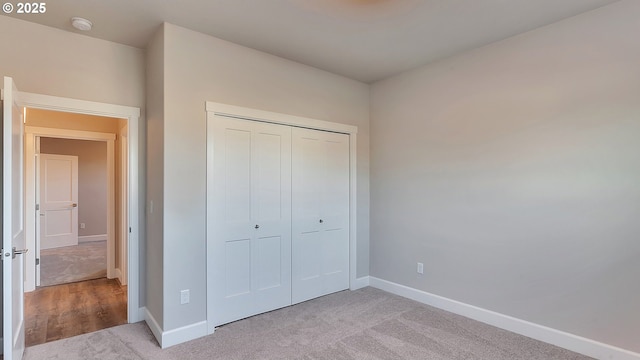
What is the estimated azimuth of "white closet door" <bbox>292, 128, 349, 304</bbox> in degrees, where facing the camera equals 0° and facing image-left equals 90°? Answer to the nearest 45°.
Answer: approximately 315°

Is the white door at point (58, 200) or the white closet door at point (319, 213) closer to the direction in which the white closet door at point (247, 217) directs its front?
the white closet door

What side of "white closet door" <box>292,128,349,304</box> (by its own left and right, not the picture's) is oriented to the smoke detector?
right

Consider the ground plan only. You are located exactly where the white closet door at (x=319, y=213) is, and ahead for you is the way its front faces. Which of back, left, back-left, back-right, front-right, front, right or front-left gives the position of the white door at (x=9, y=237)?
right

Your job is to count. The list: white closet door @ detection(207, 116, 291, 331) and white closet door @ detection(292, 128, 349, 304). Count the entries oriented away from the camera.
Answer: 0

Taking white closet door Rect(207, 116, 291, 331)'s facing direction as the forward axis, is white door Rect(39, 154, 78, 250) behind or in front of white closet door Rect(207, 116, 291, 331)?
behind

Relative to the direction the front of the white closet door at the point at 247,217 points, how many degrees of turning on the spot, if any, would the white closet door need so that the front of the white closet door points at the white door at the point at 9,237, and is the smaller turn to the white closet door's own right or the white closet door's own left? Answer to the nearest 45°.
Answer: approximately 90° to the white closet door's own right

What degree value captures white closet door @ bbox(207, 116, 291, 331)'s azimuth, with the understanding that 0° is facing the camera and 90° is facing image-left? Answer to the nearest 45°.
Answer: approximately 315°
